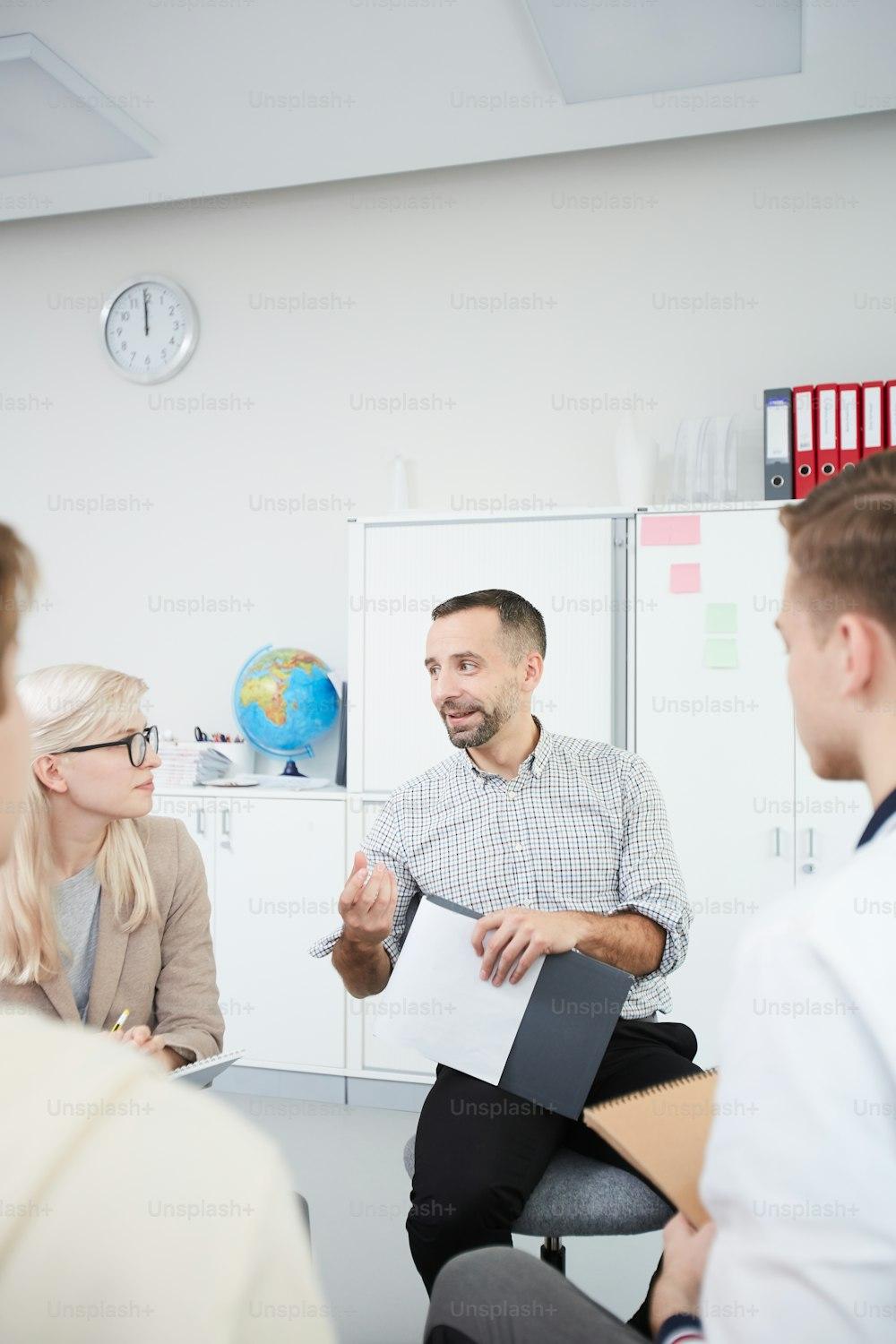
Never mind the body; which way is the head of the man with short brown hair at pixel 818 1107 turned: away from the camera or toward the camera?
away from the camera

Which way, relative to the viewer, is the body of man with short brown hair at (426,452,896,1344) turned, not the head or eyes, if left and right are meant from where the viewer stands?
facing away from the viewer and to the left of the viewer

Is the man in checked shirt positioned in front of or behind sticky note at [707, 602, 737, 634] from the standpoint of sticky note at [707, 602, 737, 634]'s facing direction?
in front

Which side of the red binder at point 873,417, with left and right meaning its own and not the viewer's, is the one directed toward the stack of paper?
right

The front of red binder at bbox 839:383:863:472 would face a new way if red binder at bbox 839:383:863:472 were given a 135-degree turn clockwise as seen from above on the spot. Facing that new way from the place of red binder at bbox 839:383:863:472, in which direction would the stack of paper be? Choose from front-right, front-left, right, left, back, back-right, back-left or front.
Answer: front-left

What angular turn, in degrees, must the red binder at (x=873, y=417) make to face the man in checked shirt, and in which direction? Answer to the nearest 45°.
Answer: approximately 45° to its right

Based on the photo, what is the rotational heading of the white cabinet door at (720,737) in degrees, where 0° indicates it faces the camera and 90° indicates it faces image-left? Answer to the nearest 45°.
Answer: approximately 0°

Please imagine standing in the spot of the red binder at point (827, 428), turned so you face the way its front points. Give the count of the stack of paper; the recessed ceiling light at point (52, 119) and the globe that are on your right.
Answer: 3
